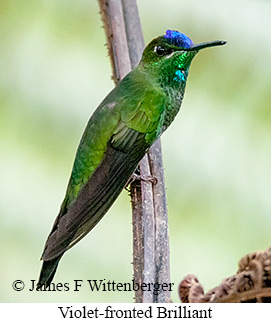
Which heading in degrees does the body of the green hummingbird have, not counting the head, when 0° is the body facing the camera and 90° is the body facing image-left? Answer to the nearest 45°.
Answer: approximately 270°
